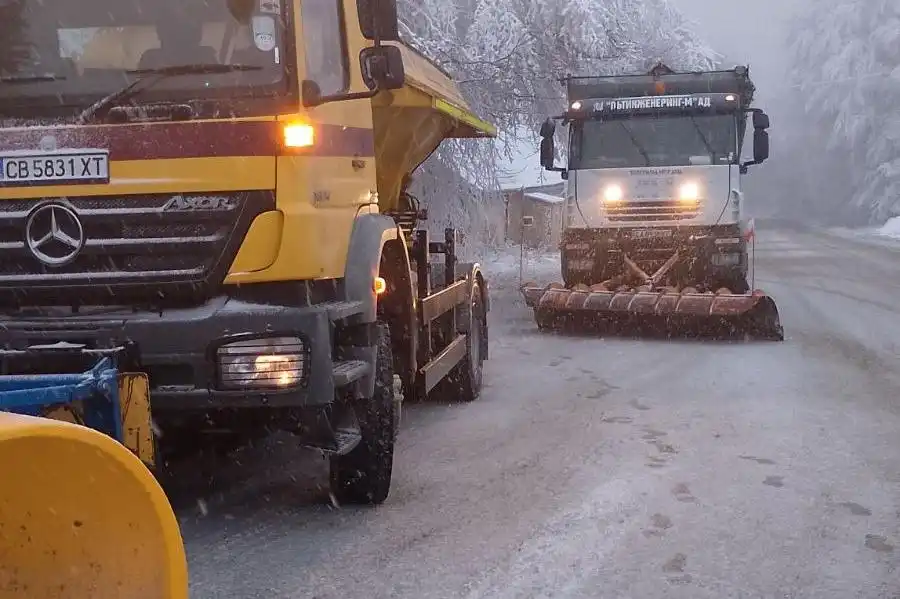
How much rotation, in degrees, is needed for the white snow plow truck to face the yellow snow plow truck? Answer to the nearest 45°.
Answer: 0° — it already faces it

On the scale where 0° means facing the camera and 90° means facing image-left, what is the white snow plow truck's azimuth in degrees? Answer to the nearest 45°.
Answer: approximately 0°
